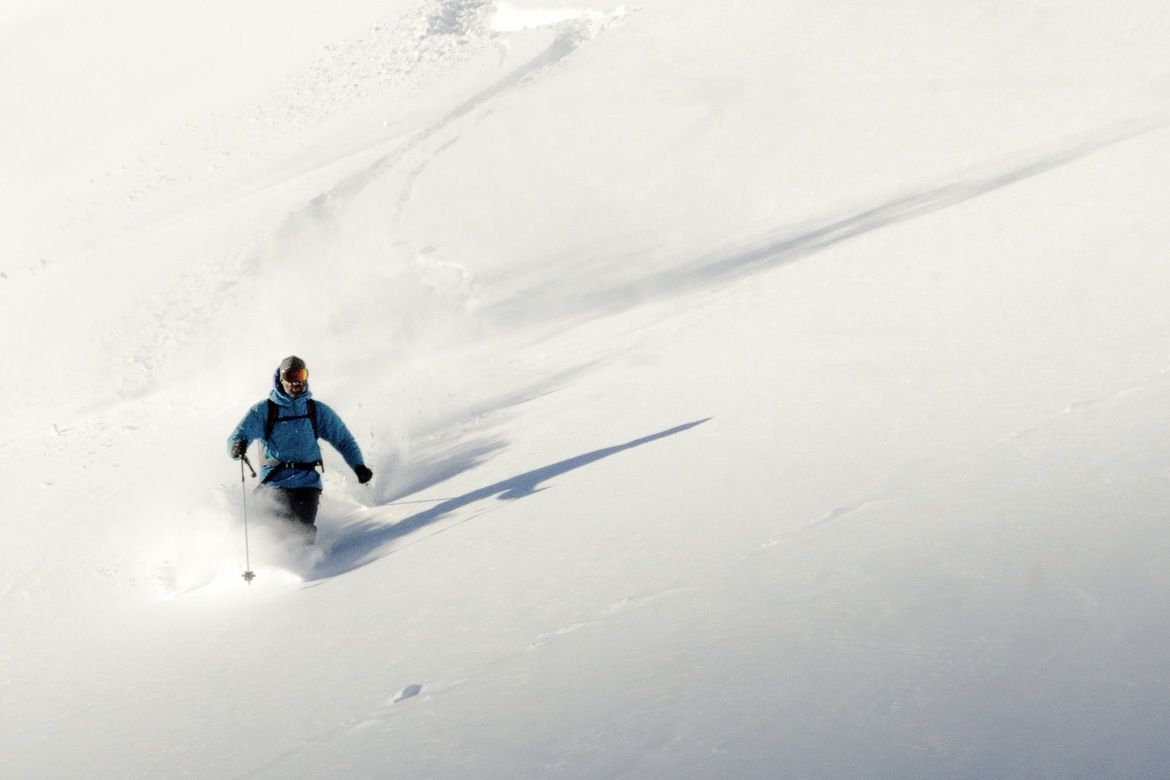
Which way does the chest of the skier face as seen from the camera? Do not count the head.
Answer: toward the camera

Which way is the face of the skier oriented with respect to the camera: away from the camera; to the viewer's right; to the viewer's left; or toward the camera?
toward the camera
